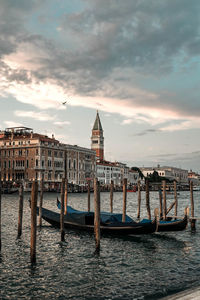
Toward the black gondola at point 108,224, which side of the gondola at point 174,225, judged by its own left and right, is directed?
back

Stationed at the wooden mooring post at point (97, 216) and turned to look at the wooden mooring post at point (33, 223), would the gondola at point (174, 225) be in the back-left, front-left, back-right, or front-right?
back-right

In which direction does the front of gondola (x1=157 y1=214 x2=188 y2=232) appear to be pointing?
to the viewer's right
